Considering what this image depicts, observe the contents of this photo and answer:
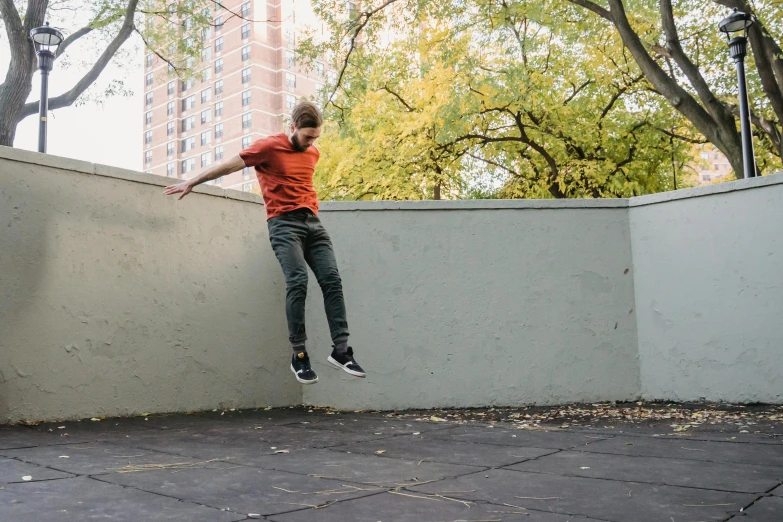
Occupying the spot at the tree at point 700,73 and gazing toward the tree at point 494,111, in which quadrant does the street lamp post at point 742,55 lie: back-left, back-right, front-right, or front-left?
back-left

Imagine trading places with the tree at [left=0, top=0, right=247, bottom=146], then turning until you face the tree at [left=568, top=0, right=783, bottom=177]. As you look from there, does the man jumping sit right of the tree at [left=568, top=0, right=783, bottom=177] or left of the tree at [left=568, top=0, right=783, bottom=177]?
right

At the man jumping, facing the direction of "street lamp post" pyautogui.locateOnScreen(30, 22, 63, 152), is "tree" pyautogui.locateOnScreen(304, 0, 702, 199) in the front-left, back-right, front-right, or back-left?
front-right

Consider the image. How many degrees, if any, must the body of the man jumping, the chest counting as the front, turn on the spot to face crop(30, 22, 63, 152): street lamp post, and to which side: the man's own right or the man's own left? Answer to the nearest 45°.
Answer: approximately 180°

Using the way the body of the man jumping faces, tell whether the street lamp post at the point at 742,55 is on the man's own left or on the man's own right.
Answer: on the man's own left

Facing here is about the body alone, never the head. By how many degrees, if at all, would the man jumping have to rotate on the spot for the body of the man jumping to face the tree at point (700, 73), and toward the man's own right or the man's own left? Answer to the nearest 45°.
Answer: approximately 90° to the man's own left

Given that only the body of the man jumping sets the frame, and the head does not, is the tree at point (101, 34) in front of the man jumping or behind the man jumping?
behind

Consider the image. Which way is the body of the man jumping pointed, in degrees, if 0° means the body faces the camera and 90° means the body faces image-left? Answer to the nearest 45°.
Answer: approximately 315°

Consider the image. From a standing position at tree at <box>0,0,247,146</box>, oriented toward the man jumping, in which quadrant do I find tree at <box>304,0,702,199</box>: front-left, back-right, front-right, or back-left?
front-left

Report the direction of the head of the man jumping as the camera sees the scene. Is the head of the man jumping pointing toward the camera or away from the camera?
toward the camera
